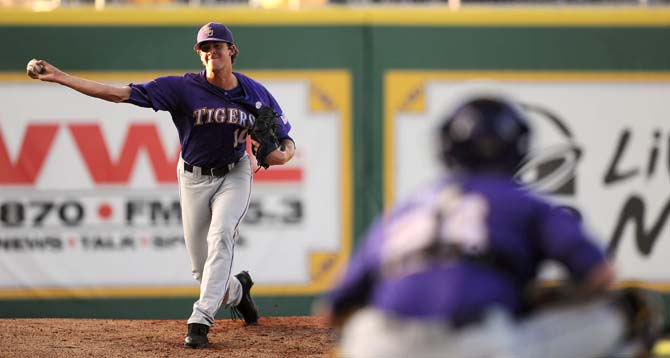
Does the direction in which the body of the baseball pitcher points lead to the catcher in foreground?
yes

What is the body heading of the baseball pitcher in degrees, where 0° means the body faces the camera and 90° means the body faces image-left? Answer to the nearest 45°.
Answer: approximately 0°
